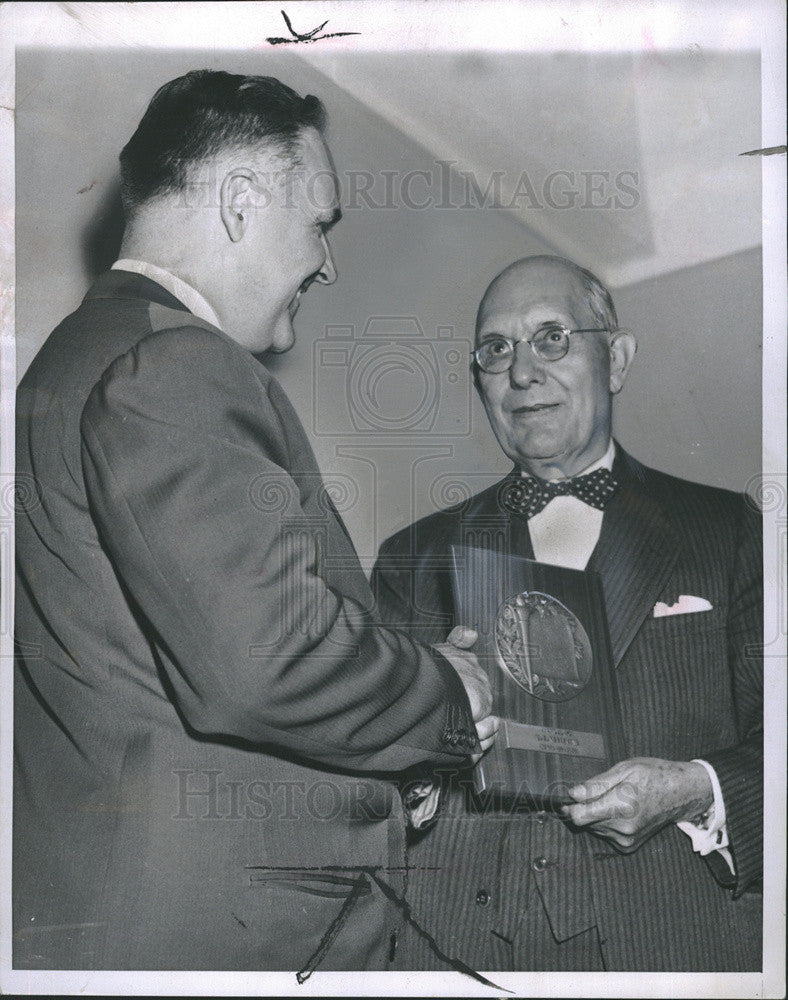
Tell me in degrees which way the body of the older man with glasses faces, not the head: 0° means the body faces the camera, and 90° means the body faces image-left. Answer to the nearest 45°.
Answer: approximately 45°

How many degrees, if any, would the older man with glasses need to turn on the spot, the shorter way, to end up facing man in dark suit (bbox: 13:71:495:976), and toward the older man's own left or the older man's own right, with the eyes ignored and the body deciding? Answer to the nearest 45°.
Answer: approximately 45° to the older man's own right

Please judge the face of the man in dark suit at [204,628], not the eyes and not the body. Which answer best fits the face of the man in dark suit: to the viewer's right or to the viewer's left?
to the viewer's right
